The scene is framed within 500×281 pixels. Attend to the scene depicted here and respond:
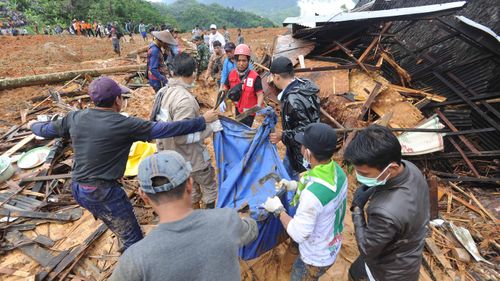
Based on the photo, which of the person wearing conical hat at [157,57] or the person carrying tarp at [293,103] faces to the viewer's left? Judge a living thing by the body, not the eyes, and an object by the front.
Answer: the person carrying tarp

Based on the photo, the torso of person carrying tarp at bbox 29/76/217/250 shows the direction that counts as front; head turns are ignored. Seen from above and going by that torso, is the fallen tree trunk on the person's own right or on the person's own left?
on the person's own left

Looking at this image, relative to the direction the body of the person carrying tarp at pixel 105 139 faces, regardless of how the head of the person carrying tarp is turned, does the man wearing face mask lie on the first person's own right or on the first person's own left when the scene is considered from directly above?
on the first person's own right

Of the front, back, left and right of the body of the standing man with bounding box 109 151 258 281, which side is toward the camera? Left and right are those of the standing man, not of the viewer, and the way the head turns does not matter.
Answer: back

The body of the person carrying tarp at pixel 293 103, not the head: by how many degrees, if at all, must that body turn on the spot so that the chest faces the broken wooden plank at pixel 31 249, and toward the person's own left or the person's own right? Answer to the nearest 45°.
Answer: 0° — they already face it

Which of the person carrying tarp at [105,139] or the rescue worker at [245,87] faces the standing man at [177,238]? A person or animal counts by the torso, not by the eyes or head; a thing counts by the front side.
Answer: the rescue worker

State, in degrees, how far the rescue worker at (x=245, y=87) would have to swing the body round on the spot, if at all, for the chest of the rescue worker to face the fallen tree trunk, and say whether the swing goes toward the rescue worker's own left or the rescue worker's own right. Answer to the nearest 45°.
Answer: approximately 135° to the rescue worker's own right

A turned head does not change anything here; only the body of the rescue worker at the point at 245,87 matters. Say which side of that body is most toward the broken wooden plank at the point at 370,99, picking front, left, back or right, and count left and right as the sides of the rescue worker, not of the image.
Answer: left

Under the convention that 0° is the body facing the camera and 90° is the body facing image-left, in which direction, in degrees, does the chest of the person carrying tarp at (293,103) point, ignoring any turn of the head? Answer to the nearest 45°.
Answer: approximately 90°

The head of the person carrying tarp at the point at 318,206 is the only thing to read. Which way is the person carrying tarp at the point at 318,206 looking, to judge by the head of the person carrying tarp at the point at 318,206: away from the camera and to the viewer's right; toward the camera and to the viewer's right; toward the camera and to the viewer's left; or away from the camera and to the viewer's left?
away from the camera and to the viewer's left

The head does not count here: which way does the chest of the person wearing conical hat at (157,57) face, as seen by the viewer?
to the viewer's right

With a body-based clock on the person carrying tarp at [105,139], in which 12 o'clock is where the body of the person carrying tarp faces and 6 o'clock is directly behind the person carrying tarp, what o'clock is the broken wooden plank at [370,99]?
The broken wooden plank is roughly at 1 o'clock from the person carrying tarp.
